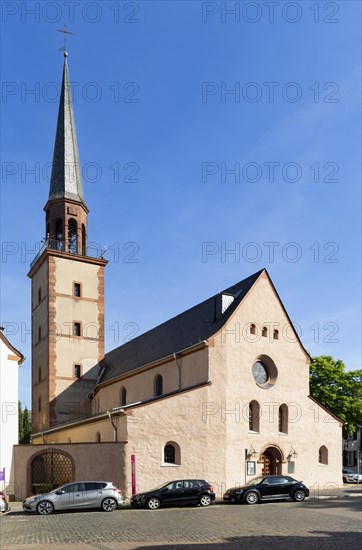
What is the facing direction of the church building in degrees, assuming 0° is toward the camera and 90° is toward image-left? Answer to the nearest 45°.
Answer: approximately 315°

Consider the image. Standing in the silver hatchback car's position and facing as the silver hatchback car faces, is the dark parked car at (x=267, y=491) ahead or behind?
behind

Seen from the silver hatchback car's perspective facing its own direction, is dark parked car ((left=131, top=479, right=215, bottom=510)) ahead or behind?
behind

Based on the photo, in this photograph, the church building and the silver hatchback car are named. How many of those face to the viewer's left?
1

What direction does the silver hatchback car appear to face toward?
to the viewer's left

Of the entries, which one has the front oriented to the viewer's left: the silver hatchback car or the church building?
the silver hatchback car
